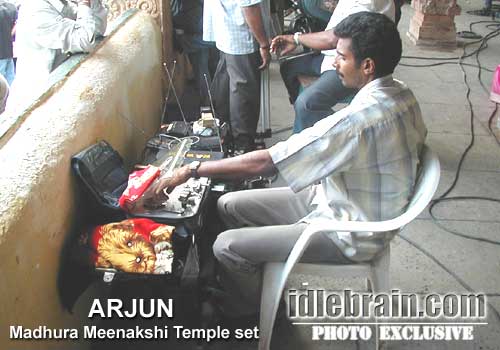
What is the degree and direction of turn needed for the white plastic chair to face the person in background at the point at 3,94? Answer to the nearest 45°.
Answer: approximately 45° to its right

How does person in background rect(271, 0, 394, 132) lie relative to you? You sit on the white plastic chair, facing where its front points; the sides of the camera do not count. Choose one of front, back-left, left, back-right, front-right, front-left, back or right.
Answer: right

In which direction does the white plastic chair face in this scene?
to the viewer's left

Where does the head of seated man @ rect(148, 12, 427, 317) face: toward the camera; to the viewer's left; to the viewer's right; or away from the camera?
to the viewer's left

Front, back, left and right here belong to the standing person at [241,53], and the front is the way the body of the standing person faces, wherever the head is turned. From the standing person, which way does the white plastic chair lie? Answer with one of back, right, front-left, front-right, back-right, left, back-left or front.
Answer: front-left

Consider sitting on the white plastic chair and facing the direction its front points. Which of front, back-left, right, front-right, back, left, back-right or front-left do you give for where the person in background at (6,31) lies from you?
front-right

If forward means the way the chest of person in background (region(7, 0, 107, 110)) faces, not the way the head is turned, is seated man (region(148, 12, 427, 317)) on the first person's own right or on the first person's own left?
on the first person's own right

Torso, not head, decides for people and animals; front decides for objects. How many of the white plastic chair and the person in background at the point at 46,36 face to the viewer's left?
1

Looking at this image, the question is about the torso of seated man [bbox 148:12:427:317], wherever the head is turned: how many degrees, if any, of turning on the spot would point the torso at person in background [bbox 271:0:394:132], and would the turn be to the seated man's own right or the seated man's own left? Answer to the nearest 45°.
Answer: approximately 90° to the seated man's own right

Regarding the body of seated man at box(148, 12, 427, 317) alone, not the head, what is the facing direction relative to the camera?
to the viewer's left
